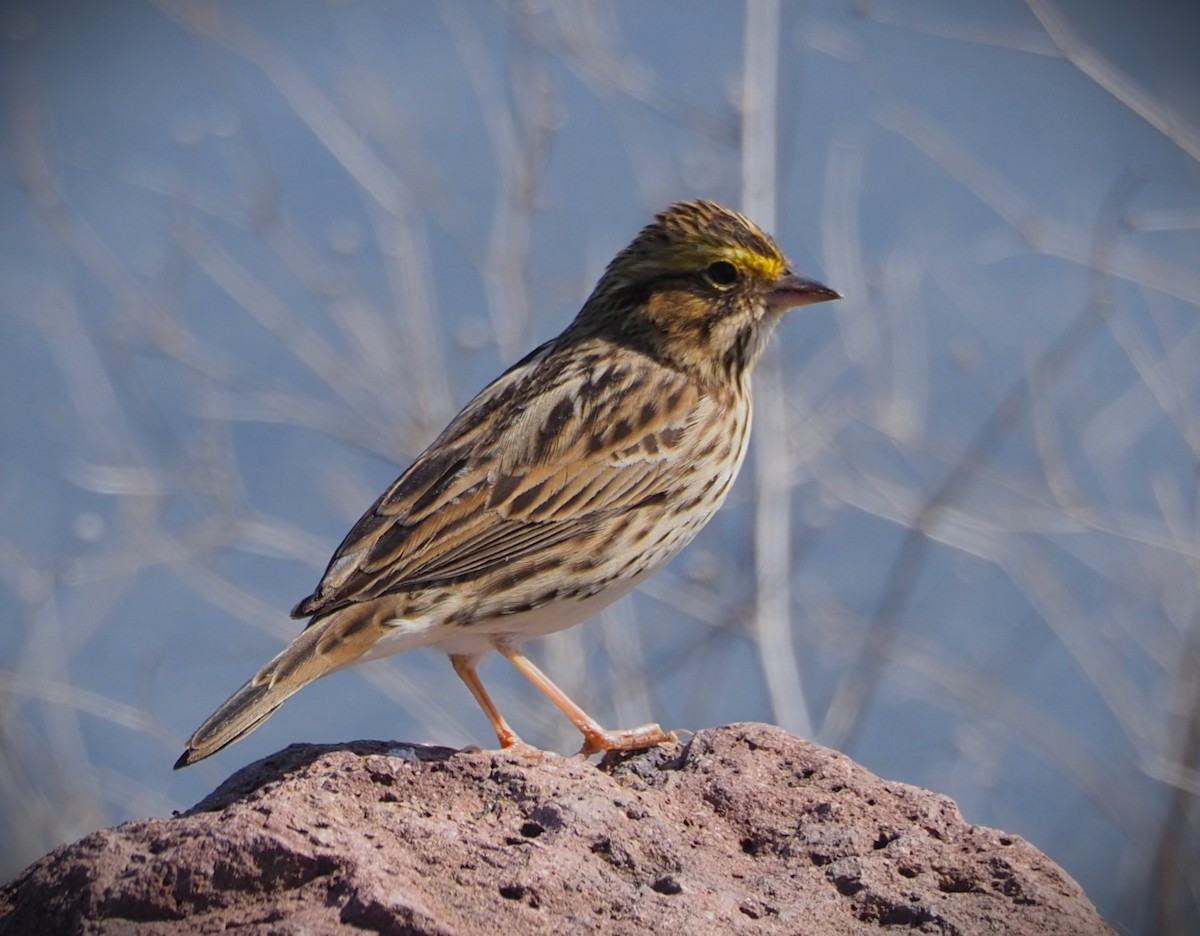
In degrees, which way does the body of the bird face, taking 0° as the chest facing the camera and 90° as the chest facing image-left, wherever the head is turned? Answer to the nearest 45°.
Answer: approximately 270°
